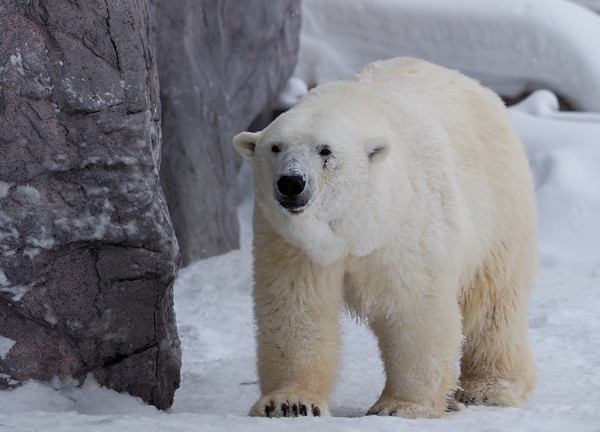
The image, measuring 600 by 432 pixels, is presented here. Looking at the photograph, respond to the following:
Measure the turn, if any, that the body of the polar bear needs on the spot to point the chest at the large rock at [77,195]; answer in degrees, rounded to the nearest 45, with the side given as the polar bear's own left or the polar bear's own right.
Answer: approximately 45° to the polar bear's own right

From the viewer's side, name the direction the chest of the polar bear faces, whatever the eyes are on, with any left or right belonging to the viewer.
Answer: facing the viewer and to the left of the viewer
